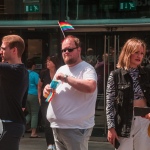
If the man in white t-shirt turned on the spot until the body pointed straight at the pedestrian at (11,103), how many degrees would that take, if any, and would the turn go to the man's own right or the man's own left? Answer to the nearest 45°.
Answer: approximately 45° to the man's own right

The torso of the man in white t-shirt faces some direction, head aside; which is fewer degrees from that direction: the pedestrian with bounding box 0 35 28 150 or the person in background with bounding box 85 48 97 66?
the pedestrian

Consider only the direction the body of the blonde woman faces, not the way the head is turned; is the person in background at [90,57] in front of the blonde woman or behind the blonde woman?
behind

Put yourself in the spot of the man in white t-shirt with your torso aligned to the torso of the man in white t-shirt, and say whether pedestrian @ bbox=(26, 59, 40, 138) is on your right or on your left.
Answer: on your right

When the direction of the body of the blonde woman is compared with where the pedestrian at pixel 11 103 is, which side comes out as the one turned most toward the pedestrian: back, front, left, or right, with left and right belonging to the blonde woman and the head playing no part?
right

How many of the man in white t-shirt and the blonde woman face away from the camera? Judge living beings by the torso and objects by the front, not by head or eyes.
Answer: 0

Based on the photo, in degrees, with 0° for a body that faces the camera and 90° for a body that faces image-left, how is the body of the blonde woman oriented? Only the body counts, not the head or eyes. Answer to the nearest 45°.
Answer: approximately 315°

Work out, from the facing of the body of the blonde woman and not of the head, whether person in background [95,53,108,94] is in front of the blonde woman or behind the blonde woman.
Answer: behind
